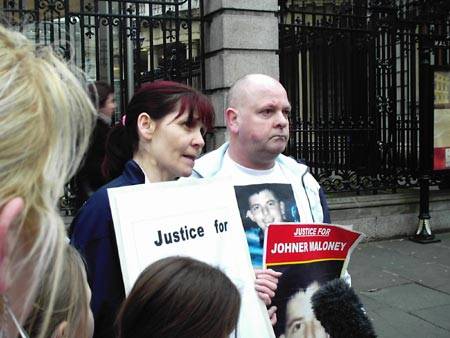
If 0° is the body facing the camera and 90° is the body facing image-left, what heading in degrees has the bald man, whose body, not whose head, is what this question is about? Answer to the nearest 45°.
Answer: approximately 315°

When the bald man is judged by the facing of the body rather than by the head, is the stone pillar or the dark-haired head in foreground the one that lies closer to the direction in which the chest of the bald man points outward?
the dark-haired head in foreground

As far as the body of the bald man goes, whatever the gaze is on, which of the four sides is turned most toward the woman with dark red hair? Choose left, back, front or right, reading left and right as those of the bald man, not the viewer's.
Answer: right

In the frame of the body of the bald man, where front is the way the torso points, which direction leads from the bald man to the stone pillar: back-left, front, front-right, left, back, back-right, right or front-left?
back-left

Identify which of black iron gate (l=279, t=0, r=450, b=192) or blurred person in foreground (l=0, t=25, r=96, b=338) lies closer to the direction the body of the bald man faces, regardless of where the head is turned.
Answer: the blurred person in foreground

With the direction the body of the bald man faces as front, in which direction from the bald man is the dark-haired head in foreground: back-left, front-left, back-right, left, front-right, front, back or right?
front-right

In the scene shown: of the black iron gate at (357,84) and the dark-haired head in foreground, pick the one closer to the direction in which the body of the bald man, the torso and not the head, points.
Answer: the dark-haired head in foreground

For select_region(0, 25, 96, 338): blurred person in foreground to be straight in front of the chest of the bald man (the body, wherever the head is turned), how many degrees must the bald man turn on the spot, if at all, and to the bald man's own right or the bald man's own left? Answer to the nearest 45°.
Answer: approximately 45° to the bald man's own right

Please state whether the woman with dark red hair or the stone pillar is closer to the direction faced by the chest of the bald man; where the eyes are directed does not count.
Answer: the woman with dark red hair

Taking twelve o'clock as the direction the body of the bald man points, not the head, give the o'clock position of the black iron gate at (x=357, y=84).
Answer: The black iron gate is roughly at 8 o'clock from the bald man.
